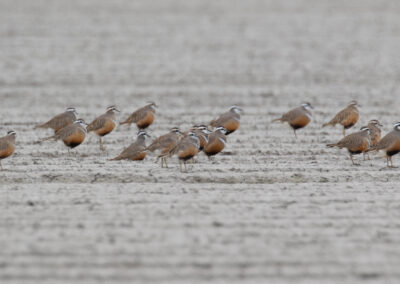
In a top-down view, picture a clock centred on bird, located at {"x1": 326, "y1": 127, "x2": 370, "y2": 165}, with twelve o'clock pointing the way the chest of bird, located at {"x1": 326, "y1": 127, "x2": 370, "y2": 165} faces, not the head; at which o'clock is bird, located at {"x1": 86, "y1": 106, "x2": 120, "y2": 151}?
bird, located at {"x1": 86, "y1": 106, "x2": 120, "y2": 151} is roughly at 6 o'clock from bird, located at {"x1": 326, "y1": 127, "x2": 370, "y2": 165}.

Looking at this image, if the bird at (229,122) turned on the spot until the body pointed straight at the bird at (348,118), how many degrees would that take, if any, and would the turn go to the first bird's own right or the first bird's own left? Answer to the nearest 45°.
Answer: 0° — it already faces it

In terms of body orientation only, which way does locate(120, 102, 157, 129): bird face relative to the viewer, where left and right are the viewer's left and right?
facing to the right of the viewer

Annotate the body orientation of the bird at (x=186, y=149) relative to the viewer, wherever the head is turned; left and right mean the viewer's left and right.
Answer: facing the viewer and to the right of the viewer

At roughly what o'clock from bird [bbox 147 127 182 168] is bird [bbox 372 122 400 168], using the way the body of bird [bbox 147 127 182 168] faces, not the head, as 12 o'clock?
bird [bbox 372 122 400 168] is roughly at 12 o'clock from bird [bbox 147 127 182 168].

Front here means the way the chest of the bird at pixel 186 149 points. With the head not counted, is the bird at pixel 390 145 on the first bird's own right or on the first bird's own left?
on the first bird's own left

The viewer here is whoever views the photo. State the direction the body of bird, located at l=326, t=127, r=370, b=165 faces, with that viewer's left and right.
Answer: facing to the right of the viewer

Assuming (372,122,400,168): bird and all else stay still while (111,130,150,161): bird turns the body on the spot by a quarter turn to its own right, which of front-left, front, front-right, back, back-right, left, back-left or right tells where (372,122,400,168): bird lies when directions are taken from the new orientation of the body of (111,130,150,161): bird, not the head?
left

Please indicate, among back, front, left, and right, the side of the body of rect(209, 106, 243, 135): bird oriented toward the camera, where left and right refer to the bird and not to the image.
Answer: right

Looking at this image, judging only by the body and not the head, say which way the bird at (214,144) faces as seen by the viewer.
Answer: to the viewer's right

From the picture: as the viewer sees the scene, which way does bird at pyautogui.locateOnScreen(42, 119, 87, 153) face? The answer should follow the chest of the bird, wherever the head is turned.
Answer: to the viewer's right

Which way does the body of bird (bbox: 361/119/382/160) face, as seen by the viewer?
to the viewer's right

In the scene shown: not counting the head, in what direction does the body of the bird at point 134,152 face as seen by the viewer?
to the viewer's right

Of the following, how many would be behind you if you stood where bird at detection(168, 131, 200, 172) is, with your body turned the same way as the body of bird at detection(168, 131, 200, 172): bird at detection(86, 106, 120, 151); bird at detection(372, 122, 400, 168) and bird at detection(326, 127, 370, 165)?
1

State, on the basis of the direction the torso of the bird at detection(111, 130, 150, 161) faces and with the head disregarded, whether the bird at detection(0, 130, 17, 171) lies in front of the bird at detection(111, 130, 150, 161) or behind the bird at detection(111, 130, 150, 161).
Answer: behind

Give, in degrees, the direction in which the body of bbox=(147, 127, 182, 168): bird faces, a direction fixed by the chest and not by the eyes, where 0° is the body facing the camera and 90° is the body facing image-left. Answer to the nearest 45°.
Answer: approximately 270°

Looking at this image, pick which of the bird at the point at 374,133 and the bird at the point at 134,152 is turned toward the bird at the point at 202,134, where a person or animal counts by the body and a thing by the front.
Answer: the bird at the point at 134,152

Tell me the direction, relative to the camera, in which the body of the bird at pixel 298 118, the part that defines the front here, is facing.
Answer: to the viewer's right
